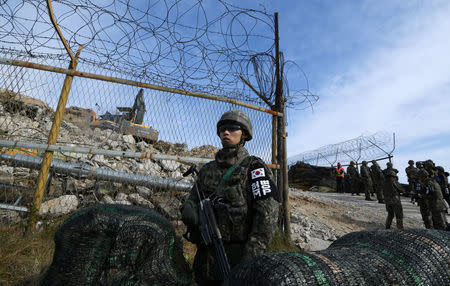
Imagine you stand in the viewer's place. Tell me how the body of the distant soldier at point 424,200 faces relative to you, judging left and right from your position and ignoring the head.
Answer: facing to the left of the viewer

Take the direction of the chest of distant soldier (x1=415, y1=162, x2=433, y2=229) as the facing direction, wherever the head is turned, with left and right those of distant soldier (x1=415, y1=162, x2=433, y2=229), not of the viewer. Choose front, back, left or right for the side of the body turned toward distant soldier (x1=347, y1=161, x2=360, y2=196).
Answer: right

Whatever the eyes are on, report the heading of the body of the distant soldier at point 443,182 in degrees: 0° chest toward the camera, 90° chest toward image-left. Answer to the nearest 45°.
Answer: approximately 90°

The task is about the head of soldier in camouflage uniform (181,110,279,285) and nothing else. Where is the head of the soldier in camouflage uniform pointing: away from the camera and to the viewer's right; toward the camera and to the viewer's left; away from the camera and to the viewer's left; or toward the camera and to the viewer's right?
toward the camera and to the viewer's left

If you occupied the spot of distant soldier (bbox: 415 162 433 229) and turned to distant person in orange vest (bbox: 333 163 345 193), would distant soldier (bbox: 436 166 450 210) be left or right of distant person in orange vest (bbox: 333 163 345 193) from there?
right

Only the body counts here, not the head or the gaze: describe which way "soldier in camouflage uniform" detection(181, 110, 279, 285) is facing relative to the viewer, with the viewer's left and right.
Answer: facing the viewer and to the left of the viewer

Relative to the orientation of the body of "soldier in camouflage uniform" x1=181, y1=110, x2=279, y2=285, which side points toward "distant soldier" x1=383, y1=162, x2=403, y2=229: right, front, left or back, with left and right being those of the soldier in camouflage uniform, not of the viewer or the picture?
back
